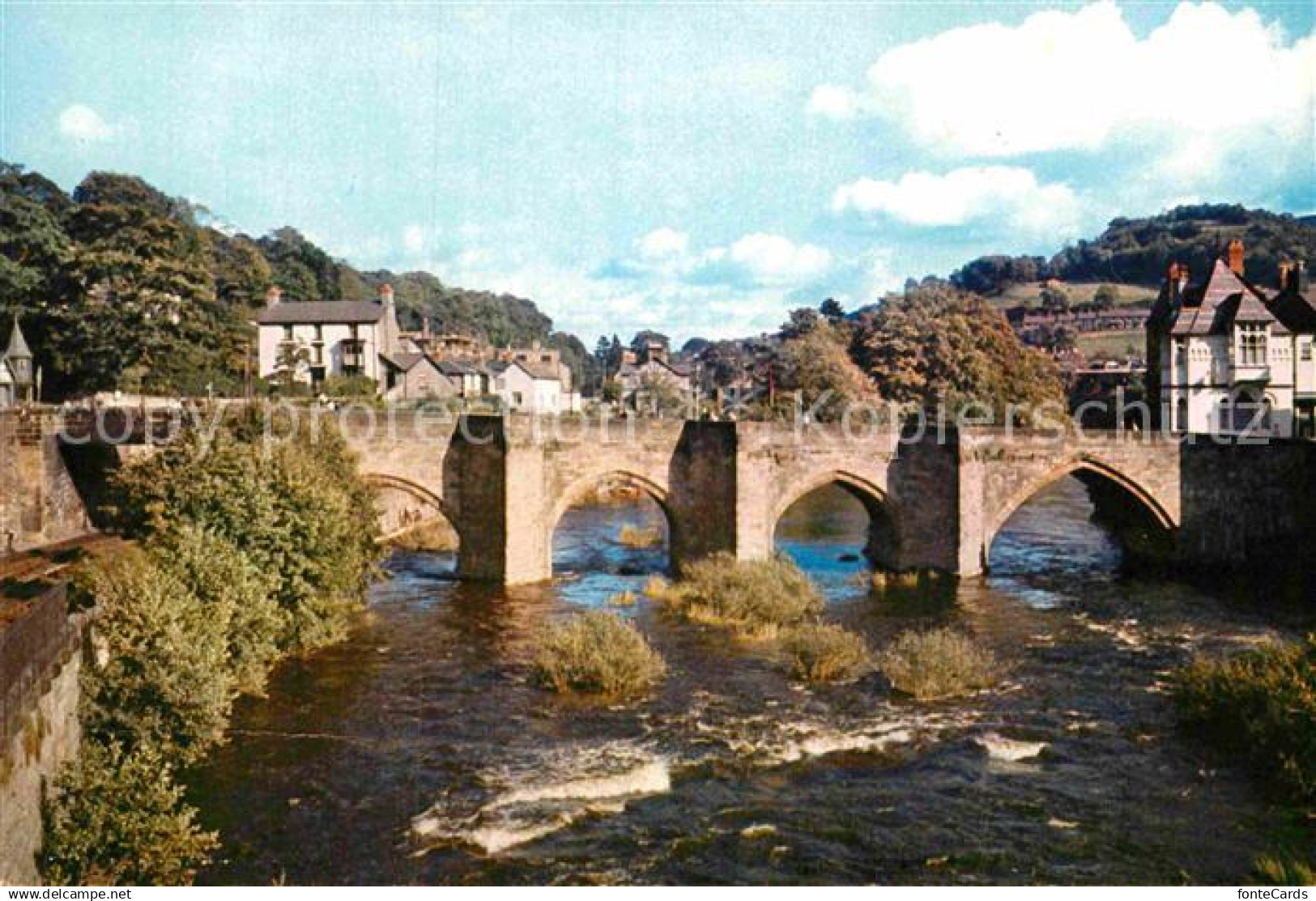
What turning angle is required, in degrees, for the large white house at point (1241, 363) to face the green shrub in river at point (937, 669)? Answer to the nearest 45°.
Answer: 0° — it already faces it

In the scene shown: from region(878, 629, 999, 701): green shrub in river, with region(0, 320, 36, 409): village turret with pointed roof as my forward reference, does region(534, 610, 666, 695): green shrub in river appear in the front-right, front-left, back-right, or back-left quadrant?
front-left

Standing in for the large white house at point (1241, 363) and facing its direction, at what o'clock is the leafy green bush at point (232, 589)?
The leafy green bush is roughly at 1 o'clock from the large white house.

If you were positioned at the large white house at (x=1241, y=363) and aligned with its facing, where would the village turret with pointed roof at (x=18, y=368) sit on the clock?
The village turret with pointed roof is roughly at 2 o'clock from the large white house.

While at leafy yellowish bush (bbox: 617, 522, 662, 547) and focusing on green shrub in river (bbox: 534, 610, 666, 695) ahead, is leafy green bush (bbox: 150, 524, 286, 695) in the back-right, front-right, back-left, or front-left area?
front-right

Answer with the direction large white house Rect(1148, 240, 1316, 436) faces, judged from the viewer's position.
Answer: facing the viewer

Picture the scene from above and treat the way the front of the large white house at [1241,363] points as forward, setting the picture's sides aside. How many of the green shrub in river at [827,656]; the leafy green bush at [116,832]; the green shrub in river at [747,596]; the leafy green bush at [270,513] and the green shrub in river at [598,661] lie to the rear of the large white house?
0

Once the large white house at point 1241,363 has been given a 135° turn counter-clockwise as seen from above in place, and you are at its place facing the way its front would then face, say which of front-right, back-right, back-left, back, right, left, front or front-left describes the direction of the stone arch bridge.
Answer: back

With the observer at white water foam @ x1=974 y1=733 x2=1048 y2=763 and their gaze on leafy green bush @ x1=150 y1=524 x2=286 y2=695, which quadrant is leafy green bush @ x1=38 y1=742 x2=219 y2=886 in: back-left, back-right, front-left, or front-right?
front-left

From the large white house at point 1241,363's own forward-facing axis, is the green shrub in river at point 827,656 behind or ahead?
ahead

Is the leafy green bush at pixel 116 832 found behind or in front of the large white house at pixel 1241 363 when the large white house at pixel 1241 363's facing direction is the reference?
in front

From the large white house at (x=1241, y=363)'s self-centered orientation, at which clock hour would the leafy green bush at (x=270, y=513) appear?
The leafy green bush is roughly at 1 o'clock from the large white house.

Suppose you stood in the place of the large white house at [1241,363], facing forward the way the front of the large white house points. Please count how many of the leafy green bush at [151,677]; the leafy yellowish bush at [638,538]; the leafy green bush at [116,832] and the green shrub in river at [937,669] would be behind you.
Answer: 0

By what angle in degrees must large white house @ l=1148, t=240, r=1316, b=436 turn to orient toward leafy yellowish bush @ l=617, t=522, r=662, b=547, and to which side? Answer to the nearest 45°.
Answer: approximately 45° to its right

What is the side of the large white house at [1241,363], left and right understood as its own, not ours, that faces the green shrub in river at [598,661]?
front

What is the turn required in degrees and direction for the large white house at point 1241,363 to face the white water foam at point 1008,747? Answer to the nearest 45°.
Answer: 0° — it already faces it

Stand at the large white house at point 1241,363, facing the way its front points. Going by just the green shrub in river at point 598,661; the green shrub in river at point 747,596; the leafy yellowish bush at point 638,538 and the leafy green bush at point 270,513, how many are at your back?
0
